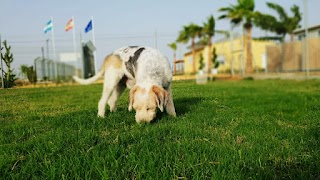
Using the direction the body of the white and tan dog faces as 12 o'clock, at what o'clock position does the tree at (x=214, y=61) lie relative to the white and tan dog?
The tree is roughly at 8 o'clock from the white and tan dog.

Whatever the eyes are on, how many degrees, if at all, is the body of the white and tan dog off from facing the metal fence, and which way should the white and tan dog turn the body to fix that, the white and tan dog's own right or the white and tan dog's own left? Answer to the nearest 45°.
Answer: approximately 135° to the white and tan dog's own left

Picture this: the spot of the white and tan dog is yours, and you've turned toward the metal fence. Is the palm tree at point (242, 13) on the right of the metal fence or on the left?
right

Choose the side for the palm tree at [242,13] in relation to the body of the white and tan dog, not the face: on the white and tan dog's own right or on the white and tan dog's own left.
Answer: on the white and tan dog's own left

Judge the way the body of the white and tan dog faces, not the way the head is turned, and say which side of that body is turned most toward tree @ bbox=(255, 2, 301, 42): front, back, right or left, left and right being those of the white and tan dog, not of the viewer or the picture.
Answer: left

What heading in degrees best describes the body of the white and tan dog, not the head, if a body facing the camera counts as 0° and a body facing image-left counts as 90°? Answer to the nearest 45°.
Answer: approximately 315°

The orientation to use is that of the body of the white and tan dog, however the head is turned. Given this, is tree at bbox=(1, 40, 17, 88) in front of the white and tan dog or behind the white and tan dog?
behind
